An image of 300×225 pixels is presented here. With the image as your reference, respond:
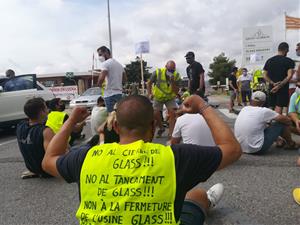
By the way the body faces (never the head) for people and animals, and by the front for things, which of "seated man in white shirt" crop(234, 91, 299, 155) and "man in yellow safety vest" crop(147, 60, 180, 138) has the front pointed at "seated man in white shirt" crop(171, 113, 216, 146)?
the man in yellow safety vest

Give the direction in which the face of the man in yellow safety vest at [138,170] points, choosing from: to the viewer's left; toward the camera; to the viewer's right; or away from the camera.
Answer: away from the camera

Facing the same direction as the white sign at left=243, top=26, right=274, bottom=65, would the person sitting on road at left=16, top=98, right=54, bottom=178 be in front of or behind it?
in front

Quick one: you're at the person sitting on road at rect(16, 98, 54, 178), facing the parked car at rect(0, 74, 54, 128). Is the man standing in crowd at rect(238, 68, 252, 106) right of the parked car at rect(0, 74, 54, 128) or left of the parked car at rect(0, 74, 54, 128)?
right

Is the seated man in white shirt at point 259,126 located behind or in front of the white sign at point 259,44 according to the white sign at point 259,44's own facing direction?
in front

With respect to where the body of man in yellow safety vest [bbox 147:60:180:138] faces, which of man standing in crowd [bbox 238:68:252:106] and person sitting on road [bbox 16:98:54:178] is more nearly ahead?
the person sitting on road

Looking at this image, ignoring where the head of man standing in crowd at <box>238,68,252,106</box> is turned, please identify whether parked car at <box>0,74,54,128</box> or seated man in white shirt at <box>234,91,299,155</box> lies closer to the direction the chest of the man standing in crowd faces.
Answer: the seated man in white shirt

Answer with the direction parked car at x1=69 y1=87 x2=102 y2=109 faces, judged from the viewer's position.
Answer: facing the viewer and to the left of the viewer

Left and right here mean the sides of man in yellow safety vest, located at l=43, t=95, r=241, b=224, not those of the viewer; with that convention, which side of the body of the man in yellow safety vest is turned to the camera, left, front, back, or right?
back

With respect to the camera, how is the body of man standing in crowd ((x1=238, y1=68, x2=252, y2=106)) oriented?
toward the camera

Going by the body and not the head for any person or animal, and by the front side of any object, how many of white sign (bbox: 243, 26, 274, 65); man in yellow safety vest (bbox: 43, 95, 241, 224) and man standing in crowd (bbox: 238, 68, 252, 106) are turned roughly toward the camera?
2

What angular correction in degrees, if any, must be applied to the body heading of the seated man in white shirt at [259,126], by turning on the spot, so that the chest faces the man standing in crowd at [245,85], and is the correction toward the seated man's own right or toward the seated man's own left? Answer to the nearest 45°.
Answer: approximately 45° to the seated man's own left

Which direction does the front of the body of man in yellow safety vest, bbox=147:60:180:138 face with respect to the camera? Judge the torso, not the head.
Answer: toward the camera

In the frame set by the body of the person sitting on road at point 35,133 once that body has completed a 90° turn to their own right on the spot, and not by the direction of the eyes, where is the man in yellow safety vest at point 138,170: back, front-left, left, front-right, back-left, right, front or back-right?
front-right

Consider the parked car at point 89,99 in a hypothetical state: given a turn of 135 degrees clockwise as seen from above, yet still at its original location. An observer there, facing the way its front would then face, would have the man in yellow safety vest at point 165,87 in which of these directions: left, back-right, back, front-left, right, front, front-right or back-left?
back
